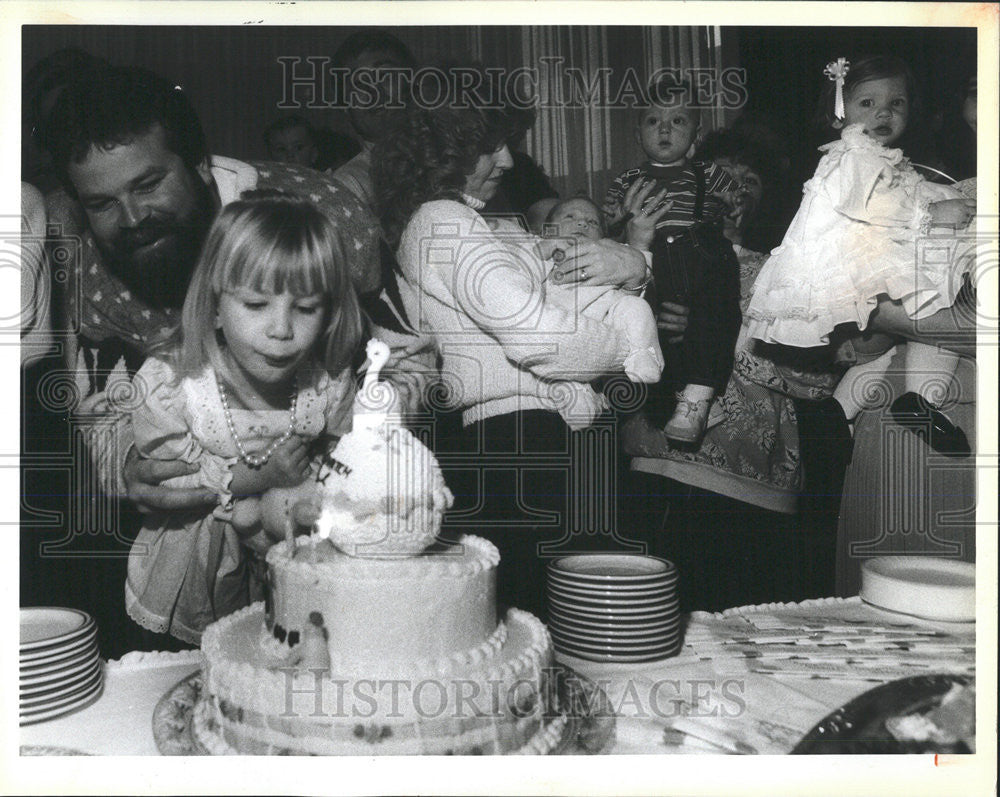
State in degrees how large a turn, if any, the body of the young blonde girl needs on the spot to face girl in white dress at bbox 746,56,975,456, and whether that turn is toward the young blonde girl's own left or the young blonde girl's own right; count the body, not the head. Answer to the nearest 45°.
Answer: approximately 45° to the young blonde girl's own left

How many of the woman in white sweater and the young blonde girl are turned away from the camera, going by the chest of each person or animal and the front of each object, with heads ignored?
0

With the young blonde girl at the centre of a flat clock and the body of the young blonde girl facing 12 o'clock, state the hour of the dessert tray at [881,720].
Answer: The dessert tray is roughly at 11 o'clock from the young blonde girl.

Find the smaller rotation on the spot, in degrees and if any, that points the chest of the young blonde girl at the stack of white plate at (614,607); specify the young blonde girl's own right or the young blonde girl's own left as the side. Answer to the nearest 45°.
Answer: approximately 45° to the young blonde girl's own left

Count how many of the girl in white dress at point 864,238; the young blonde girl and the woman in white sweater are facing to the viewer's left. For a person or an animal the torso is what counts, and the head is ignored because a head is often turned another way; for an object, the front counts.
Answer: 0

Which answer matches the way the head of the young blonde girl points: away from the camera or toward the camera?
toward the camera

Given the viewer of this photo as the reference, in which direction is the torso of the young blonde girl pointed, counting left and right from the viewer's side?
facing the viewer and to the right of the viewer

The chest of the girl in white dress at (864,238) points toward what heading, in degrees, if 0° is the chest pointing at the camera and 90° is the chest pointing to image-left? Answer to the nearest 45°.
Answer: approximately 315°

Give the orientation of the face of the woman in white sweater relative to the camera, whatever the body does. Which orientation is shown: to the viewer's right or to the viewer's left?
to the viewer's right
